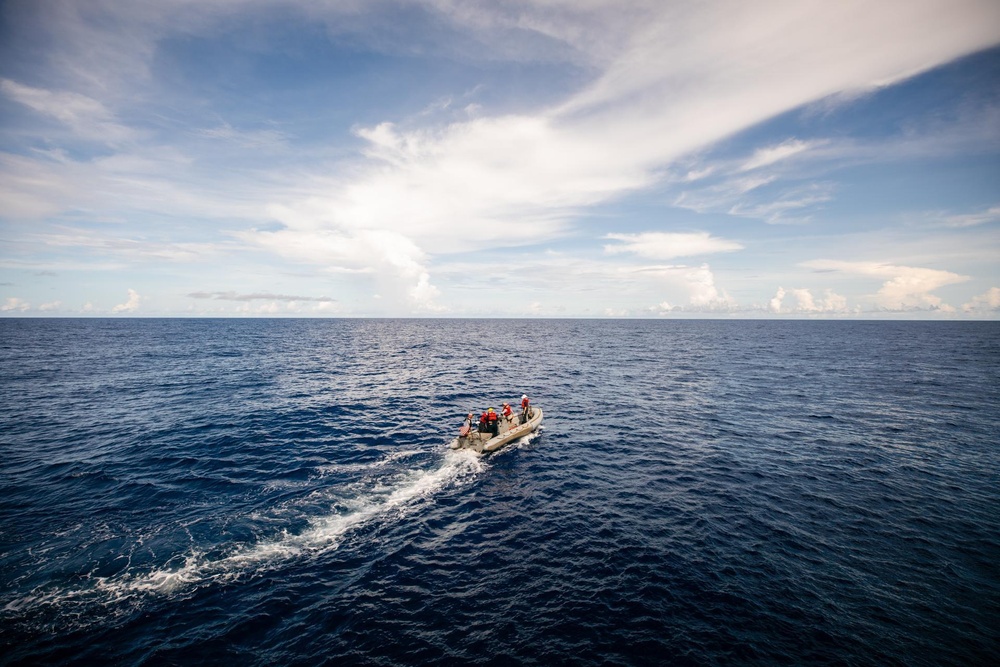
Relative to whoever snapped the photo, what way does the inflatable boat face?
facing away from the viewer and to the right of the viewer
